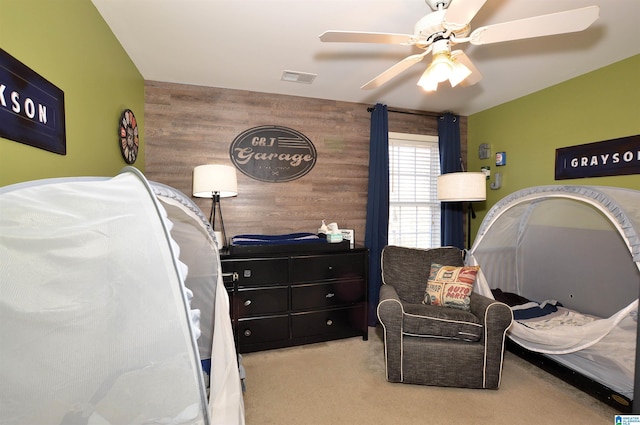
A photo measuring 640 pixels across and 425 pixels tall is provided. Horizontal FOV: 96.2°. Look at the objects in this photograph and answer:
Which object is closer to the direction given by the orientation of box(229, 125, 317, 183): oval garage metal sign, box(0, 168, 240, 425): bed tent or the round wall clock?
the bed tent

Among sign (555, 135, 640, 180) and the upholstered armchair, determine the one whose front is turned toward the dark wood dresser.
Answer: the sign

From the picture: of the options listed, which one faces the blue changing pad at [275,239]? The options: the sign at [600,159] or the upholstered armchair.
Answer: the sign

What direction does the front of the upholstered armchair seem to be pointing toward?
toward the camera

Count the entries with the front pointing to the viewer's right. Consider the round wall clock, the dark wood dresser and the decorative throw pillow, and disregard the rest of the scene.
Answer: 1

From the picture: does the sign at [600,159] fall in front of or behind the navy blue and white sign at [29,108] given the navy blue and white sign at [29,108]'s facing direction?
in front

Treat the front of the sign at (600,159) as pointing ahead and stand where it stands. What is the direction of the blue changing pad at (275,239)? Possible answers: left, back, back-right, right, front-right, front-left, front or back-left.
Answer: front

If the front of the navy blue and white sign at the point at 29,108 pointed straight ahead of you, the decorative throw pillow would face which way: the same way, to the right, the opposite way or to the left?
to the right

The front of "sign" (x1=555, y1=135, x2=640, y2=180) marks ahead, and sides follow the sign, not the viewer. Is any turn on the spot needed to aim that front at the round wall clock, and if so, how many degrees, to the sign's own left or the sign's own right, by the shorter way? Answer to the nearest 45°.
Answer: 0° — it already faces it

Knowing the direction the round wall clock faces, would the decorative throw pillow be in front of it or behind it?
in front

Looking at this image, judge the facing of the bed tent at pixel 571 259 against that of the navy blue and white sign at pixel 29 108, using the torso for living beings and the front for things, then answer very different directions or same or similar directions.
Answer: very different directions

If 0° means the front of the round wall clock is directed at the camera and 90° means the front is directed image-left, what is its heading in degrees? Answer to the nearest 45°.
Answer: approximately 270°

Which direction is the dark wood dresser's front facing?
toward the camera

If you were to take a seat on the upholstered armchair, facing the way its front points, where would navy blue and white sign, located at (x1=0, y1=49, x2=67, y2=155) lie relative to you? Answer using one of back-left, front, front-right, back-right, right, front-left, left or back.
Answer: front-right
